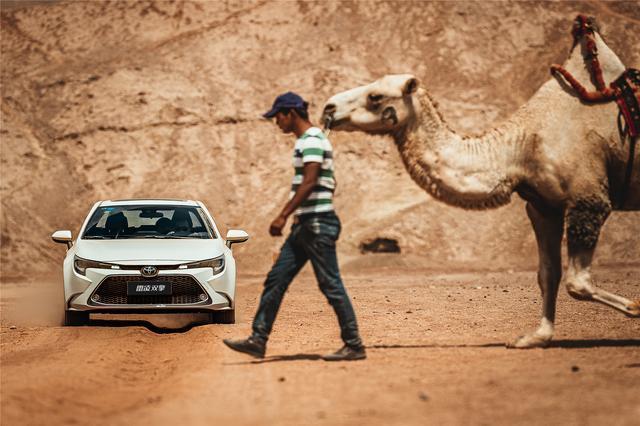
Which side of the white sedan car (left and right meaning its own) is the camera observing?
front

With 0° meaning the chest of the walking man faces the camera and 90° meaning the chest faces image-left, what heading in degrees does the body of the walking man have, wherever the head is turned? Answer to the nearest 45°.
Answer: approximately 90°

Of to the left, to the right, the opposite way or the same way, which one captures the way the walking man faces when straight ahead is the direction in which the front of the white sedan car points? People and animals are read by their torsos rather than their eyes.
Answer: to the right

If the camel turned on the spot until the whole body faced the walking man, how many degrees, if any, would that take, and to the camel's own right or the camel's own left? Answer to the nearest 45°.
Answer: approximately 45° to the camel's own left

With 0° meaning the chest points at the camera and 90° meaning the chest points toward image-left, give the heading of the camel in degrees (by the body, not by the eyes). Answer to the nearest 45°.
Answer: approximately 90°

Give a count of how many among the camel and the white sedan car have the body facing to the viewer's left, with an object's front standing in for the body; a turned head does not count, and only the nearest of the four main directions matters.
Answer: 1

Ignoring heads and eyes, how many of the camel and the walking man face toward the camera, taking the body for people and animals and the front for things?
0

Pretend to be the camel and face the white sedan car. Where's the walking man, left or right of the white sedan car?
left

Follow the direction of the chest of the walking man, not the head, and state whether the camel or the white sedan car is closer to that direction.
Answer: the white sedan car

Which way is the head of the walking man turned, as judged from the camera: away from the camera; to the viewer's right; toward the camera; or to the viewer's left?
to the viewer's left

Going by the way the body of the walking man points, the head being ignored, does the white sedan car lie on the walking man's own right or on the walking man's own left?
on the walking man's own right

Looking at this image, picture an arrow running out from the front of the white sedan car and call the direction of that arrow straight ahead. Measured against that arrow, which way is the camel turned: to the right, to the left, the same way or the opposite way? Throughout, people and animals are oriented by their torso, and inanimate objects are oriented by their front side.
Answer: to the right

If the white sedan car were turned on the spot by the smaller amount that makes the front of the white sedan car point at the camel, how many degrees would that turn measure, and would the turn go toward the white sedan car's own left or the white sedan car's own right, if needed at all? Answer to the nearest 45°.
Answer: approximately 45° to the white sedan car's own left
